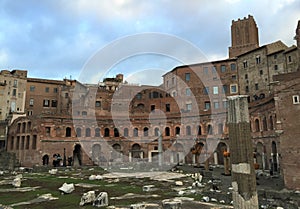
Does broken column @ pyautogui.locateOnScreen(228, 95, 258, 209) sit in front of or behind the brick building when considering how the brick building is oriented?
in front

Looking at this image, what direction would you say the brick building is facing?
toward the camera
